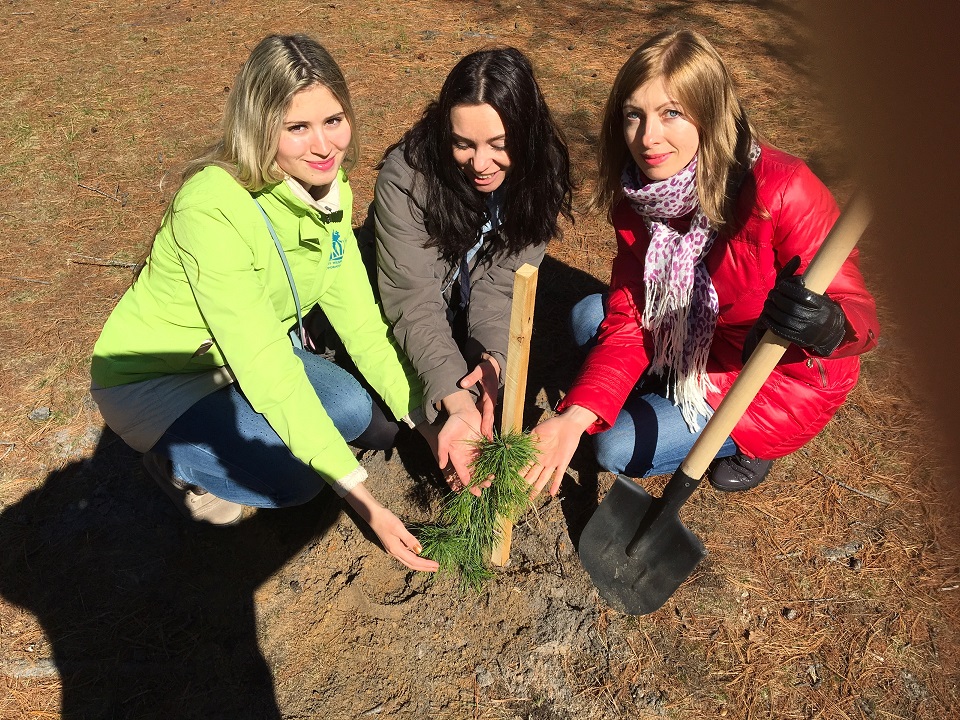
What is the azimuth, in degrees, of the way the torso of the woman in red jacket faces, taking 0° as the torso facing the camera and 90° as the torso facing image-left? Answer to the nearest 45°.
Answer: approximately 45°

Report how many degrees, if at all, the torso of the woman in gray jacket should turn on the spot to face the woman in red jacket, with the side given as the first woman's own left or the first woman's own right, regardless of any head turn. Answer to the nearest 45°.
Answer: approximately 90° to the first woman's own left

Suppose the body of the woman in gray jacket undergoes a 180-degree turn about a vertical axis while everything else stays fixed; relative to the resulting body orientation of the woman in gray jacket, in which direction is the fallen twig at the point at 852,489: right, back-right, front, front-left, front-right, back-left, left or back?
right

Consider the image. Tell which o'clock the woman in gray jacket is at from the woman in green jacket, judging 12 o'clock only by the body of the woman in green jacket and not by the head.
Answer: The woman in gray jacket is roughly at 10 o'clock from the woman in green jacket.

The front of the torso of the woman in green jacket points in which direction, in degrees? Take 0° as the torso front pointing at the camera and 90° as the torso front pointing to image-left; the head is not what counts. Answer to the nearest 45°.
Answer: approximately 315°

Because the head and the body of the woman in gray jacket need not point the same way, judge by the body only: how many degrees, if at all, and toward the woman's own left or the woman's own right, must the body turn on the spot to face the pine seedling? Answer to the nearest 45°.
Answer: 0° — they already face it

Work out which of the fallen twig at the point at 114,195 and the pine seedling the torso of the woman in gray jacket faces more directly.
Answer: the pine seedling

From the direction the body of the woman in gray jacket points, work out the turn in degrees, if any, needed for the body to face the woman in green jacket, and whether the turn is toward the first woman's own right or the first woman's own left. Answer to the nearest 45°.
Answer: approximately 45° to the first woman's own right
